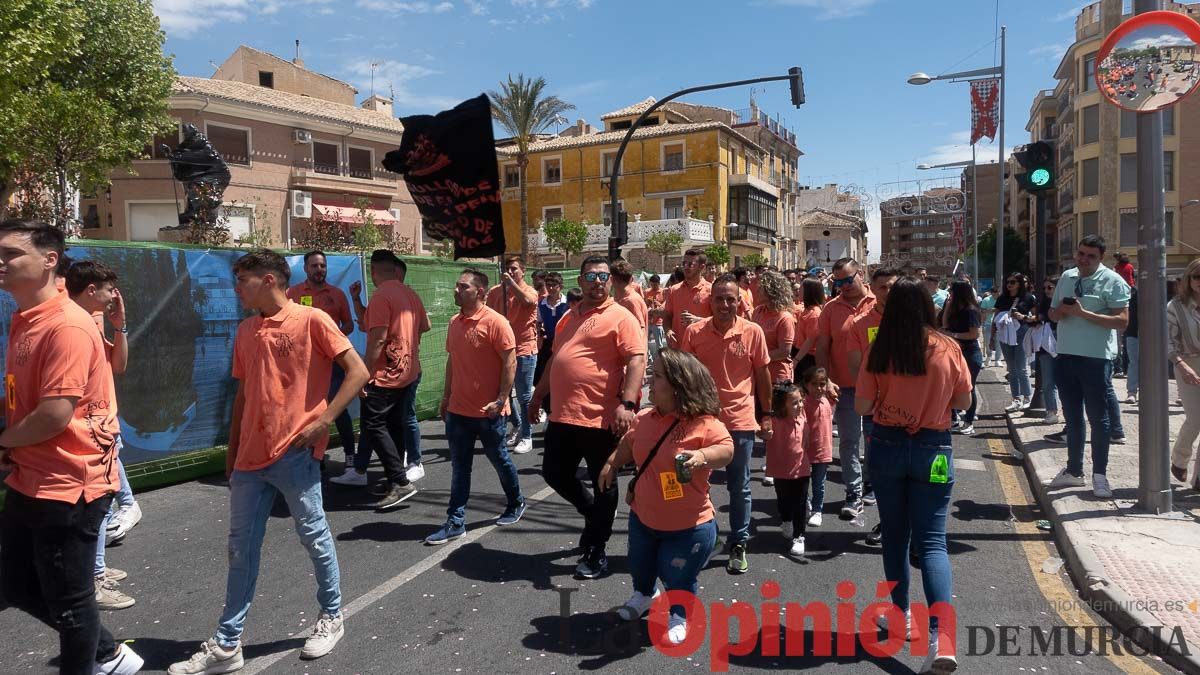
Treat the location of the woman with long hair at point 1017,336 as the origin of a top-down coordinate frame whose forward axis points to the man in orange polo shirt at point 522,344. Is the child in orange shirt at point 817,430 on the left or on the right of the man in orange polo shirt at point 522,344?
left

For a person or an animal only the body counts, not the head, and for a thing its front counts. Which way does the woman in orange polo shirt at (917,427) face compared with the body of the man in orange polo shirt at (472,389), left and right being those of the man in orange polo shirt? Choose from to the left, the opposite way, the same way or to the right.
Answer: the opposite way

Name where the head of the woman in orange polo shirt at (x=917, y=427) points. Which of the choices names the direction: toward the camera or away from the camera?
away from the camera

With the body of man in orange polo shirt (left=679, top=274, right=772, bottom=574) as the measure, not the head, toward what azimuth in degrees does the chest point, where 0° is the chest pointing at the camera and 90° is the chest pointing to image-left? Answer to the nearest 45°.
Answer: approximately 0°

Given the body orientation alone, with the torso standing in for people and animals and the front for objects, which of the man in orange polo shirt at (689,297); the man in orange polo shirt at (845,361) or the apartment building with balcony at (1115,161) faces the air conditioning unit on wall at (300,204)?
the apartment building with balcony

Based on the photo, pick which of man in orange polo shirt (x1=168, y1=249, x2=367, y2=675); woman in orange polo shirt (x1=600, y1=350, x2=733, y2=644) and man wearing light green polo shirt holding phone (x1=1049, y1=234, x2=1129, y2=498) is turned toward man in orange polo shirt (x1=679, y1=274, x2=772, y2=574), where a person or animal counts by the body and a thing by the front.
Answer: the man wearing light green polo shirt holding phone

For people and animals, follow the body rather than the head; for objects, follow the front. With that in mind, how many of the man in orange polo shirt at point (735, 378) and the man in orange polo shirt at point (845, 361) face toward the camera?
2

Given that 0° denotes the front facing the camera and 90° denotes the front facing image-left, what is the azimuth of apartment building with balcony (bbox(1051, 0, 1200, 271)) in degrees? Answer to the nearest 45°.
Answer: approximately 45°

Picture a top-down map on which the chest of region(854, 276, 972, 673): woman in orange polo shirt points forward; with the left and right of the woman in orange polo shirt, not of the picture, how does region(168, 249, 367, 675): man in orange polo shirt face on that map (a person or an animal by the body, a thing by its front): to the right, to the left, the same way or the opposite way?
the opposite way

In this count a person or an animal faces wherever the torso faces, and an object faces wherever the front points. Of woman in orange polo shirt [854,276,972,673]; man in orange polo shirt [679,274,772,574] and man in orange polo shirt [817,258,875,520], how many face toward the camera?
2

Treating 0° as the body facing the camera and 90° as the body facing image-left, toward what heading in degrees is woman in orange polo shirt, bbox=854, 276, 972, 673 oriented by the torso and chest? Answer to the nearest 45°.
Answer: approximately 180°

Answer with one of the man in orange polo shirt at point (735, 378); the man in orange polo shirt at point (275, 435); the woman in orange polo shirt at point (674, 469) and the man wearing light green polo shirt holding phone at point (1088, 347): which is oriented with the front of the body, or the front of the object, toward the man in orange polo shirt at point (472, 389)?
the man wearing light green polo shirt holding phone

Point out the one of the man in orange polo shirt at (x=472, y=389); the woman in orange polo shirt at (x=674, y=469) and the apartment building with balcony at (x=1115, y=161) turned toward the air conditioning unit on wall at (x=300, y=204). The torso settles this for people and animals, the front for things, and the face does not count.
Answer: the apartment building with balcony

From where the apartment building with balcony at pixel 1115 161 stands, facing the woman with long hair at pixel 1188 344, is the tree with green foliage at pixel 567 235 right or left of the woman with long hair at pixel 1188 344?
right
